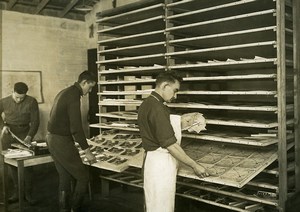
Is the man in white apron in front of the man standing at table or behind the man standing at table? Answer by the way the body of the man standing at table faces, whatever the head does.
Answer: in front

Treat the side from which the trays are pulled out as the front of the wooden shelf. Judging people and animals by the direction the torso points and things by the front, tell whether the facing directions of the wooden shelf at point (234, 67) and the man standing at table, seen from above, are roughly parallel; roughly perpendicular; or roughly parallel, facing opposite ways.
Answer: roughly perpendicular

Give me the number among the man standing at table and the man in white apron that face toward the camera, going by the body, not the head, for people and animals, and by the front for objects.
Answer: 1

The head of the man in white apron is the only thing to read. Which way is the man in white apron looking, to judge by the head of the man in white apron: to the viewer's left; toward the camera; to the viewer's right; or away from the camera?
to the viewer's right

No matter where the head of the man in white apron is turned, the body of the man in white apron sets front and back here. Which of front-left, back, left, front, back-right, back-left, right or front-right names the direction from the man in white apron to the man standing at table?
back-left

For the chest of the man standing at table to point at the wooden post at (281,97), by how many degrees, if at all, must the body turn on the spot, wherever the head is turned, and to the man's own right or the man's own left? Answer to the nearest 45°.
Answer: approximately 45° to the man's own left

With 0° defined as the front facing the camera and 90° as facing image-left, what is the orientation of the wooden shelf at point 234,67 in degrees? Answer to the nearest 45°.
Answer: approximately 45°

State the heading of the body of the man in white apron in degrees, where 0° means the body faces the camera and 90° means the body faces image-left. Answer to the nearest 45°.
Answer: approximately 270°

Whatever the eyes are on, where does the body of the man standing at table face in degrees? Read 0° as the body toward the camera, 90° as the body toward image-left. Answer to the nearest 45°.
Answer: approximately 0°

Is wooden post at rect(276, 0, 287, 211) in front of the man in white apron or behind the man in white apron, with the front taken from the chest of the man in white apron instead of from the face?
in front
